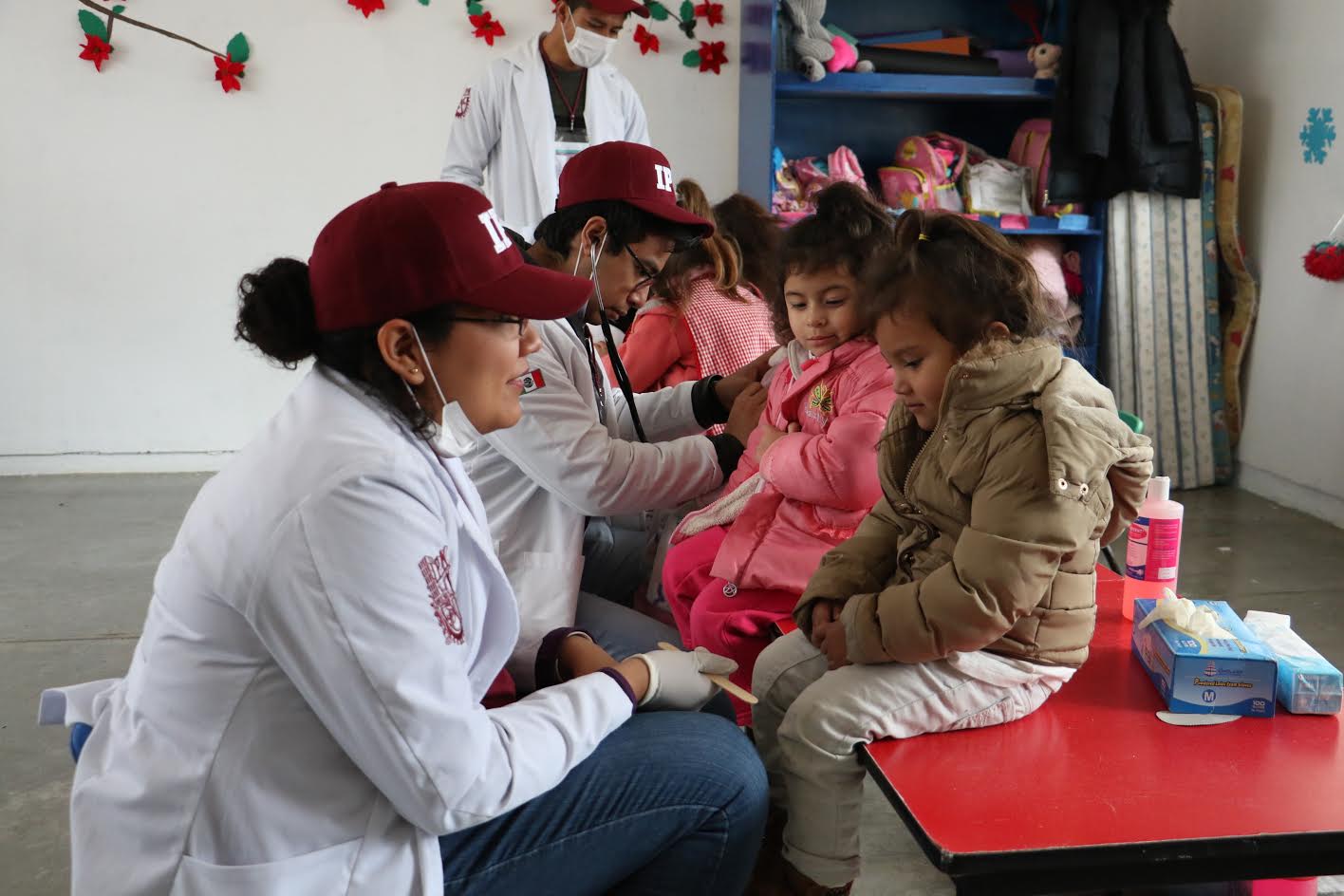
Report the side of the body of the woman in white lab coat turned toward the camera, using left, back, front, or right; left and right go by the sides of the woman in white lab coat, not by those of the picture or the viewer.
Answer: right

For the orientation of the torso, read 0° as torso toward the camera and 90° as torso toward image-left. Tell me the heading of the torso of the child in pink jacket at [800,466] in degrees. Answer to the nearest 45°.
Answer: approximately 45°

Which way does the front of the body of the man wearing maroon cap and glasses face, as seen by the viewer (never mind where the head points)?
to the viewer's right

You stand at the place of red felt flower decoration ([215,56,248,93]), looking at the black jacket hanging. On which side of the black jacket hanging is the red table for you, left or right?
right

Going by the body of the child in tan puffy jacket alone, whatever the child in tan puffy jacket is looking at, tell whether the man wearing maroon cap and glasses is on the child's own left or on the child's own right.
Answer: on the child's own right

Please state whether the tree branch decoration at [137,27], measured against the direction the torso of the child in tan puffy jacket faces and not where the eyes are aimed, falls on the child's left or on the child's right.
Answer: on the child's right

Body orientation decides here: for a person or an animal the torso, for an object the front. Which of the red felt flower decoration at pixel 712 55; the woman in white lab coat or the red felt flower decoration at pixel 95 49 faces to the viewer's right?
the woman in white lab coat

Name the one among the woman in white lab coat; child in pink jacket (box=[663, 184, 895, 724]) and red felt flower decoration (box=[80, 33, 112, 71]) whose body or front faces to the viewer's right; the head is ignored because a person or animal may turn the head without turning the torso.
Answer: the woman in white lab coat

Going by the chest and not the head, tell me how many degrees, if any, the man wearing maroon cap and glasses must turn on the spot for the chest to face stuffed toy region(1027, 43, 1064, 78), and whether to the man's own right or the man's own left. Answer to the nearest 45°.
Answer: approximately 45° to the man's own left

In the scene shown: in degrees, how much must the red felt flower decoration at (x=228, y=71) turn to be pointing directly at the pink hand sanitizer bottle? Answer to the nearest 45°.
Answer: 0° — it already faces it

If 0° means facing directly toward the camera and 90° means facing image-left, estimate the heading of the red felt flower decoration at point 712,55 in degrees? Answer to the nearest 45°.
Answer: approximately 0°

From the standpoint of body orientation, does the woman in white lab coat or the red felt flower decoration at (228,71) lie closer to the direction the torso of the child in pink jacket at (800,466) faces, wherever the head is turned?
the woman in white lab coat
